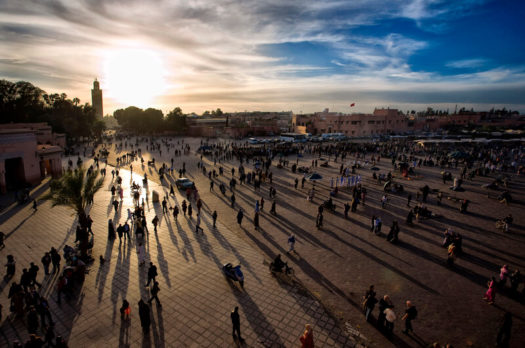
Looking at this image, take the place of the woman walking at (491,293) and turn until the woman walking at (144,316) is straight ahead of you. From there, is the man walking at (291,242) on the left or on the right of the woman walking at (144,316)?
right
